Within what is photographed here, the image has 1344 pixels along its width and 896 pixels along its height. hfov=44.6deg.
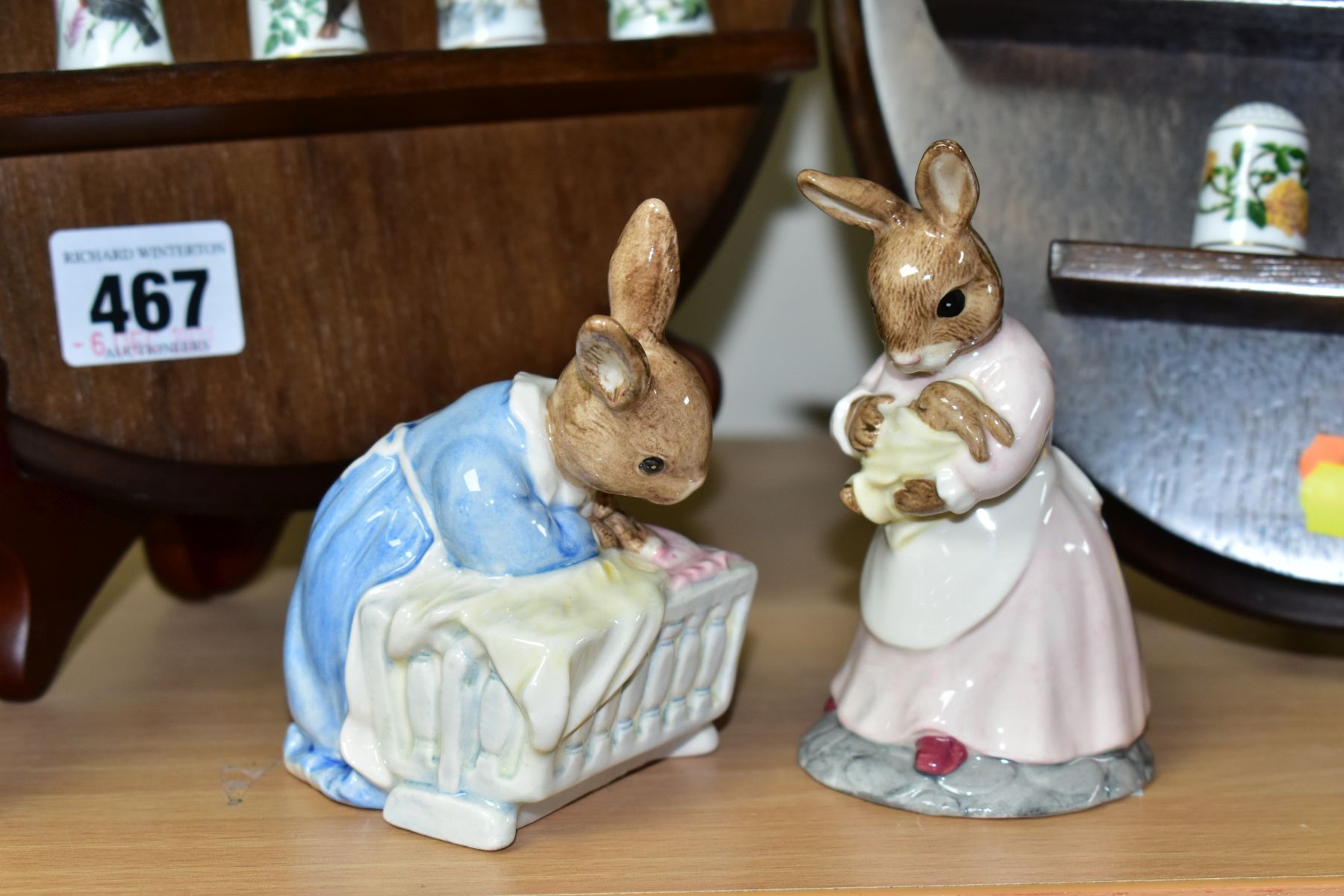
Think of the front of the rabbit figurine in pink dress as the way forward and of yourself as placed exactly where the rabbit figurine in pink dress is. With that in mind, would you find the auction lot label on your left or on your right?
on your right

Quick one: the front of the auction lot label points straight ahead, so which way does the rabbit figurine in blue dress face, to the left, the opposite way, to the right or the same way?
to the left

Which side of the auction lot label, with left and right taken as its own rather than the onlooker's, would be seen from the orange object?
left

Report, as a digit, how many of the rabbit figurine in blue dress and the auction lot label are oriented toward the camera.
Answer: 1

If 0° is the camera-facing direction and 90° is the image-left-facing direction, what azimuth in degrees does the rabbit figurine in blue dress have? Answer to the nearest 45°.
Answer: approximately 270°

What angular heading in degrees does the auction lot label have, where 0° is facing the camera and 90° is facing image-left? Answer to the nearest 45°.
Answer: approximately 0°

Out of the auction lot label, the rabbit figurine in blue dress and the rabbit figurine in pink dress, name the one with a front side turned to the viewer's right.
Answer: the rabbit figurine in blue dress
